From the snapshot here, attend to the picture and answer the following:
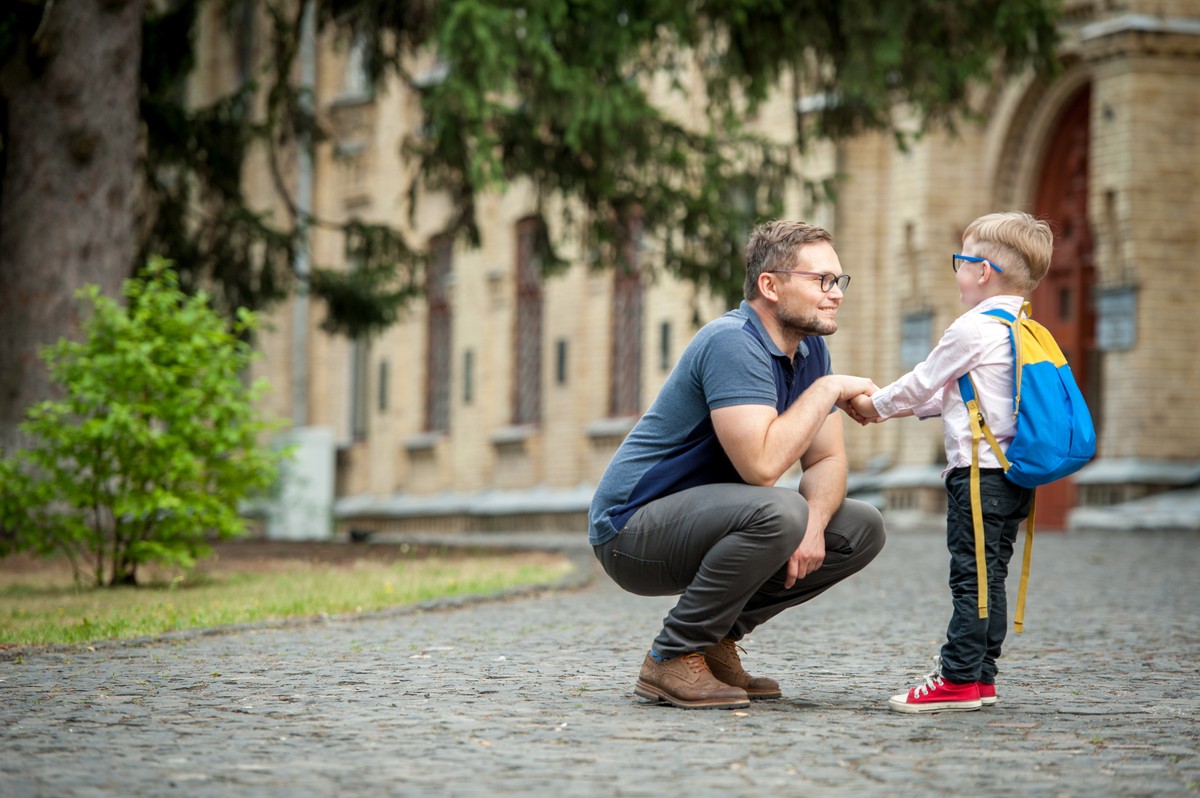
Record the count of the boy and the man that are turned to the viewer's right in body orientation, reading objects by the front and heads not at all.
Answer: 1

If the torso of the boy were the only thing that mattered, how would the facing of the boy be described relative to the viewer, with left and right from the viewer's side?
facing to the left of the viewer

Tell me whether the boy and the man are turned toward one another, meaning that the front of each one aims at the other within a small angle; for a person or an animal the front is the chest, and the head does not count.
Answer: yes

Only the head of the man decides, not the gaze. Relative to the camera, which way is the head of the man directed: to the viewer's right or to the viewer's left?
to the viewer's right

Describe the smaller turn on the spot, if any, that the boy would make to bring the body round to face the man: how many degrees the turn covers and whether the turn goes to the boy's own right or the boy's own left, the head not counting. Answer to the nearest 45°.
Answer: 0° — they already face them

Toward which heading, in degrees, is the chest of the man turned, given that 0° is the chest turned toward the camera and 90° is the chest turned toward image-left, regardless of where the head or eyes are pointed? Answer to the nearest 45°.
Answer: approximately 270°

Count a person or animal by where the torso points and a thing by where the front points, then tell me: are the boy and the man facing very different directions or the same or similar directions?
very different directions

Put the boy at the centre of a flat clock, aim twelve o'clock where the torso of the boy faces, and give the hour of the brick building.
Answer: The brick building is roughly at 3 o'clock from the boy.
